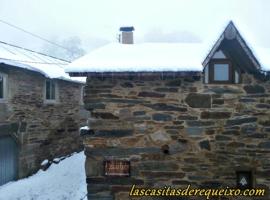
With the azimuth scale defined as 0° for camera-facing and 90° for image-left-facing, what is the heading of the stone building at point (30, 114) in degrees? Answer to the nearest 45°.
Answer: approximately 315°

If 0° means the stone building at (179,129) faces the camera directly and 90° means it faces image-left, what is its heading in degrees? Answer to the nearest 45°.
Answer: approximately 0°

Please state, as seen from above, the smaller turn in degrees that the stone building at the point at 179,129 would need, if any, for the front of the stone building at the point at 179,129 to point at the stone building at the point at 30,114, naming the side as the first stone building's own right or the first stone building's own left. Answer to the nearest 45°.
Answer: approximately 135° to the first stone building's own right
